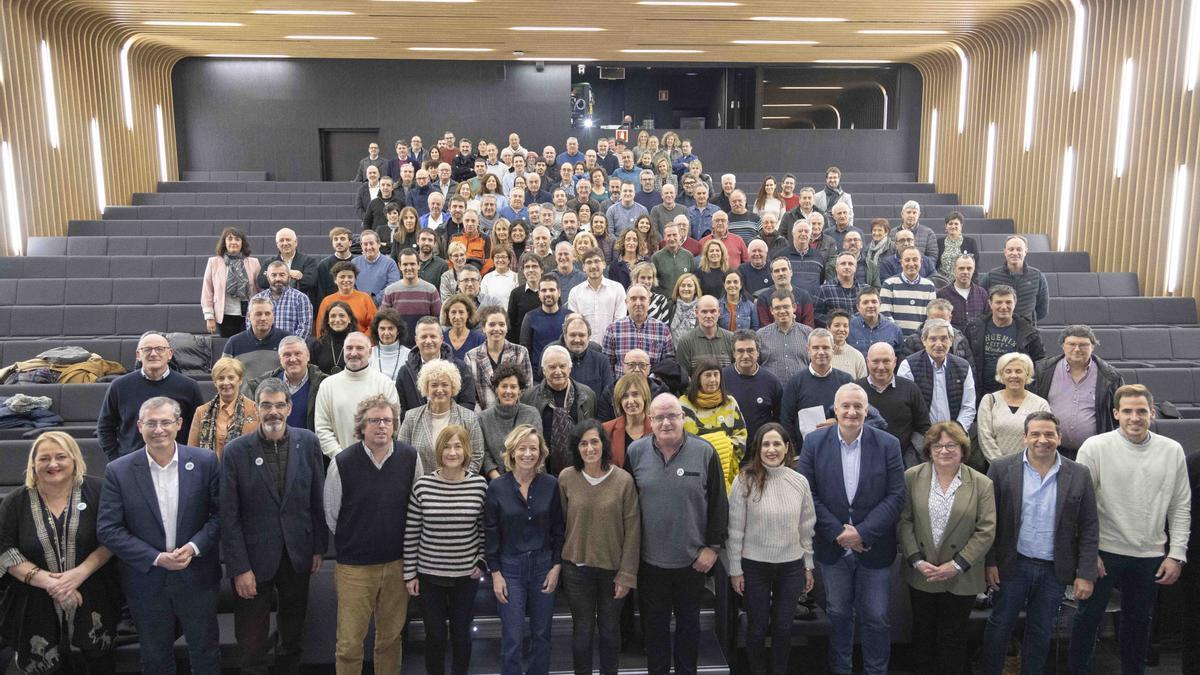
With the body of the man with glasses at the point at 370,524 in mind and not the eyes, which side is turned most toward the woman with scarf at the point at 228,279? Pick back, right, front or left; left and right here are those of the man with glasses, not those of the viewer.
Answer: back

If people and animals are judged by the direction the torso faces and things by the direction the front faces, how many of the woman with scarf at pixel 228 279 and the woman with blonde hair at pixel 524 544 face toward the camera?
2

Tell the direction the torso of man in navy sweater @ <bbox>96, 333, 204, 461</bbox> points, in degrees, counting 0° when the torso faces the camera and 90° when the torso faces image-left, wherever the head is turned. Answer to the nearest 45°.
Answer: approximately 0°

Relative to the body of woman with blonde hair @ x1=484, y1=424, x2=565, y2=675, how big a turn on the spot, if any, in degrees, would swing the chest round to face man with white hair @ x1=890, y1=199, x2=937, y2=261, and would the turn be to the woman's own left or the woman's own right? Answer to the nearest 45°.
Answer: approximately 135° to the woman's own left

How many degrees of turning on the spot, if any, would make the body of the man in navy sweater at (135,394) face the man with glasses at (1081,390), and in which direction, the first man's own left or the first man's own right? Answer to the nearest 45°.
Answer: approximately 45° to the first man's own left

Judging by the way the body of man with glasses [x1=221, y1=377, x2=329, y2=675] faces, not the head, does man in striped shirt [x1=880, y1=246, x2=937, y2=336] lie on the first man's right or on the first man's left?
on the first man's left

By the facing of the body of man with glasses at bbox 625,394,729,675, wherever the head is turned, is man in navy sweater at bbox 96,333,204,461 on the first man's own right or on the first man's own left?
on the first man's own right

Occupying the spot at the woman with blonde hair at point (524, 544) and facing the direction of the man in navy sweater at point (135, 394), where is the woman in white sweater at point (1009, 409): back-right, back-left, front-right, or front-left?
back-right

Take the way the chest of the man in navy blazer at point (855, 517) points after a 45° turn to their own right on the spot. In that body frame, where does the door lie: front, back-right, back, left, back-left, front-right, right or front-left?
right

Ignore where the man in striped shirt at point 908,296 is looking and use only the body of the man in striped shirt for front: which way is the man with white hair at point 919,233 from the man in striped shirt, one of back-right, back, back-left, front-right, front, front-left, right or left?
back
